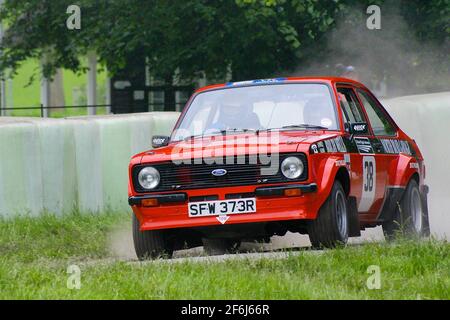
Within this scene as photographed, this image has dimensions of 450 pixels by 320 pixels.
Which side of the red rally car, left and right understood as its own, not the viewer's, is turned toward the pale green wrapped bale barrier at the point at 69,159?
right

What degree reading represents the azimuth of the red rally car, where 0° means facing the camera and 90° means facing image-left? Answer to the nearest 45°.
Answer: approximately 45°

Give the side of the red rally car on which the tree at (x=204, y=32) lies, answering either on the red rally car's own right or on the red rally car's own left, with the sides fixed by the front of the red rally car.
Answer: on the red rally car's own right
